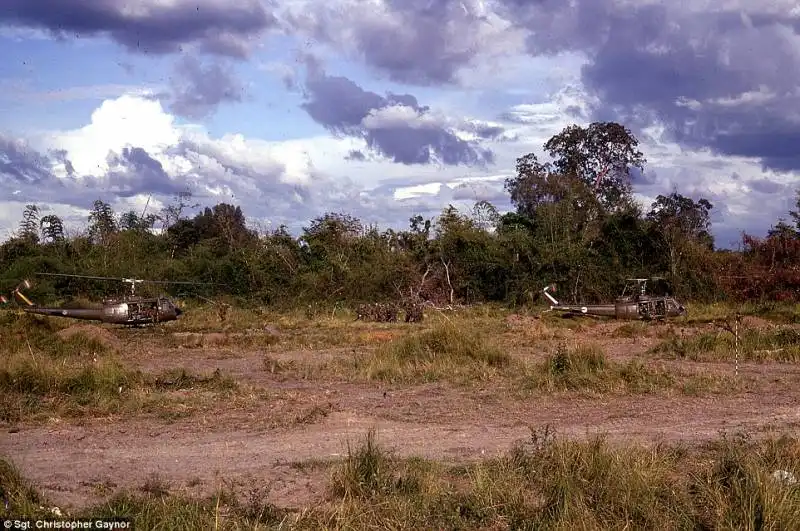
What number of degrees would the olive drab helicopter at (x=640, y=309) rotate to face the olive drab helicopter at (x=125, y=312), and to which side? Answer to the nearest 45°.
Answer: approximately 180°

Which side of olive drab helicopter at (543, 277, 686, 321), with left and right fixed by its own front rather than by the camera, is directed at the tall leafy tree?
left

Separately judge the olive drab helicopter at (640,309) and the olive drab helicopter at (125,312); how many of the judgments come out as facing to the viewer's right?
2

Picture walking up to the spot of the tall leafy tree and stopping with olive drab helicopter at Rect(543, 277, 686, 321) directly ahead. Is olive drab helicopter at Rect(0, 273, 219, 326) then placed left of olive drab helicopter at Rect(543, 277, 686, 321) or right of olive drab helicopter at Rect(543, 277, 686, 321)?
right

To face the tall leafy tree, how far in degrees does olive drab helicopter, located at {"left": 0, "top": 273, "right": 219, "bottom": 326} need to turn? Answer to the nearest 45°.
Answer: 0° — it already faces it

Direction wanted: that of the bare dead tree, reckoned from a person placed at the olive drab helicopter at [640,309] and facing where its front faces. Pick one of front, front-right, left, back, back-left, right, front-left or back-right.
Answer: back-left

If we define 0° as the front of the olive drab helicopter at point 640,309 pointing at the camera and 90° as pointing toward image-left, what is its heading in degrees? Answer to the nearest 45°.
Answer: approximately 270°

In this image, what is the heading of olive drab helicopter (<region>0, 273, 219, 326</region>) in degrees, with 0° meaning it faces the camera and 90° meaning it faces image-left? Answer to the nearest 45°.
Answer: approximately 270°
